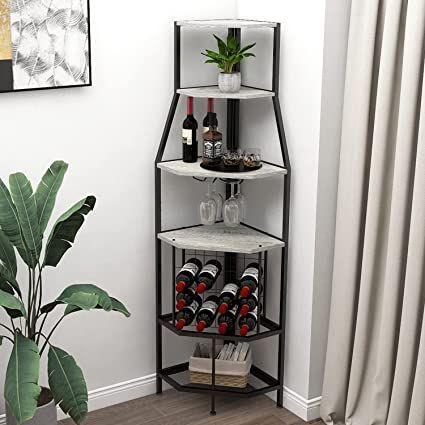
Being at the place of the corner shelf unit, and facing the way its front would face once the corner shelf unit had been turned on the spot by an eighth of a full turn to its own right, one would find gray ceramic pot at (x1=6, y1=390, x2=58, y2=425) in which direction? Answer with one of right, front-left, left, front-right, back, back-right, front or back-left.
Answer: front

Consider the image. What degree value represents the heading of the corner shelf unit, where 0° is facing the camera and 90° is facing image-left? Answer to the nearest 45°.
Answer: approximately 0°

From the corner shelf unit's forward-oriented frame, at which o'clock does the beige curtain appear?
The beige curtain is roughly at 10 o'clock from the corner shelf unit.

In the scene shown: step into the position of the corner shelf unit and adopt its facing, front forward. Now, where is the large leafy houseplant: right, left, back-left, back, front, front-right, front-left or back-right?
front-right
